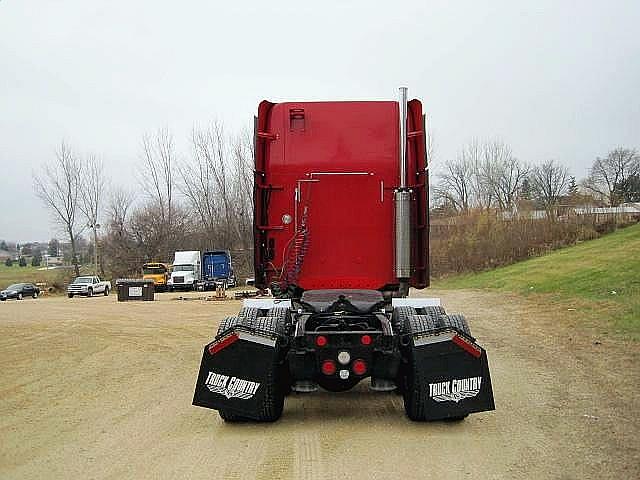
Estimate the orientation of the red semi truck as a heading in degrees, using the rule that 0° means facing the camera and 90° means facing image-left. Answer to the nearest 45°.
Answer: approximately 180°
